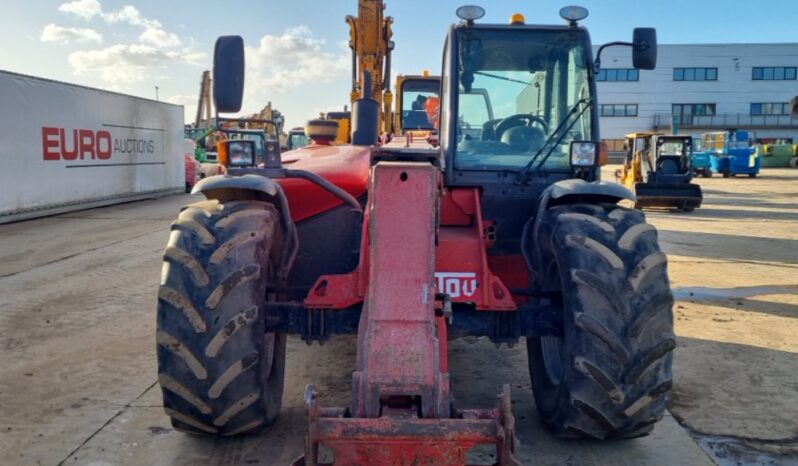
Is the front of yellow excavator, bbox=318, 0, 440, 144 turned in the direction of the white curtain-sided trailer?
no

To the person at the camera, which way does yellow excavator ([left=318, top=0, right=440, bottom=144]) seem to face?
facing the viewer

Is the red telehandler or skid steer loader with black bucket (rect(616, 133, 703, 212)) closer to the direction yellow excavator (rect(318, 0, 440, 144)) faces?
the red telehandler

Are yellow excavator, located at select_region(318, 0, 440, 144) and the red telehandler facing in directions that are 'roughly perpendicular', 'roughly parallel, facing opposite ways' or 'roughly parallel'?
roughly parallel

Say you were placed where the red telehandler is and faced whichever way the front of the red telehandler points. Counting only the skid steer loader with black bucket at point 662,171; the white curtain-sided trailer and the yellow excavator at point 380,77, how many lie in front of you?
0

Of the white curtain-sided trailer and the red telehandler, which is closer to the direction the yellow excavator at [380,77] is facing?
the red telehandler

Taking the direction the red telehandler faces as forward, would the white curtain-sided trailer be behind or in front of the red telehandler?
behind

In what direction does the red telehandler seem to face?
toward the camera

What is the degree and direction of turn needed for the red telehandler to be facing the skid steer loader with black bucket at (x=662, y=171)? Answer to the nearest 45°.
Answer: approximately 180°

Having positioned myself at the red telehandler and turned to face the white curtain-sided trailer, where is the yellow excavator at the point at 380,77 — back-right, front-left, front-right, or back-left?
front-right

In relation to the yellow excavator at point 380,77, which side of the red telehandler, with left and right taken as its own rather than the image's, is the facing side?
back

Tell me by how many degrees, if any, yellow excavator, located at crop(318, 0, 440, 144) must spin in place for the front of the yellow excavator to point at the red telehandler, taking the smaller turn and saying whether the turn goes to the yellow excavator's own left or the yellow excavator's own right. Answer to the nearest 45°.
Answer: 0° — it already faces it
